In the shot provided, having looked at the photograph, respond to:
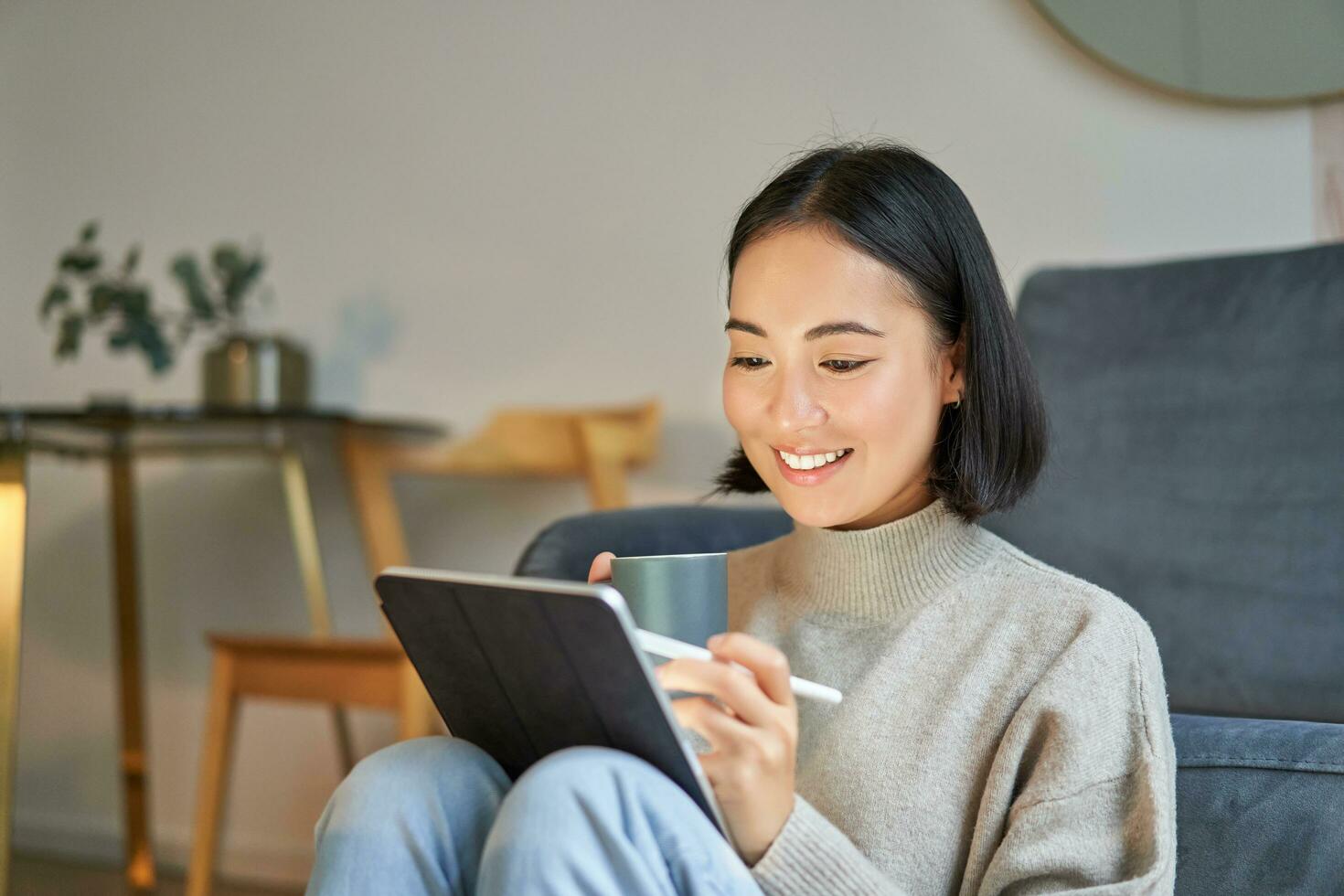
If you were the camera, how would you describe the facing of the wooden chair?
facing the viewer and to the left of the viewer

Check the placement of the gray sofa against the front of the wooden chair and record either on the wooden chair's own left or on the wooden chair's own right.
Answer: on the wooden chair's own left

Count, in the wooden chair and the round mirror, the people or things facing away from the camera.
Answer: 0

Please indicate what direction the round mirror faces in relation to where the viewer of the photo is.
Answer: facing the viewer

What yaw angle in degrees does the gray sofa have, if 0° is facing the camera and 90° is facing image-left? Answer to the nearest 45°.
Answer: approximately 45°

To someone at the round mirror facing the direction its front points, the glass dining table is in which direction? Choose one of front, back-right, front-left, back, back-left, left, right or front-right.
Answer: right

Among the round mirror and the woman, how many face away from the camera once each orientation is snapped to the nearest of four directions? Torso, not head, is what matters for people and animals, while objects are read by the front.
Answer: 0

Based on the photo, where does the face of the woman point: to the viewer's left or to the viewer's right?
to the viewer's left

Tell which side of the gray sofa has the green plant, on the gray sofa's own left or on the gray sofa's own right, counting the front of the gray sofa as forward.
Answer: on the gray sofa's own right

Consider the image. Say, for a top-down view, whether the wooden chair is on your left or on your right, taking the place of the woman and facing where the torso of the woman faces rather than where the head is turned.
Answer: on your right
